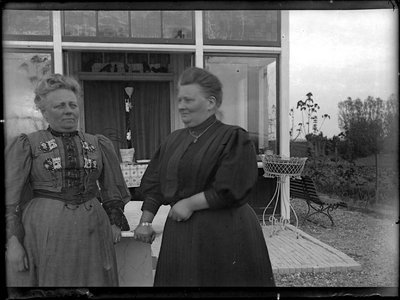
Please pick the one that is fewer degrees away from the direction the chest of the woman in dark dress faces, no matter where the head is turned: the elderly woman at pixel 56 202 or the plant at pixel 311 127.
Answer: the elderly woman

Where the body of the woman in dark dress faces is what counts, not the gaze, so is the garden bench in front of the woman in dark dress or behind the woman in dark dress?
behind

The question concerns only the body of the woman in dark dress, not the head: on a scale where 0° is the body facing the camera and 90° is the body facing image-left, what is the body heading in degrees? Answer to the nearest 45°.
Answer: approximately 45°

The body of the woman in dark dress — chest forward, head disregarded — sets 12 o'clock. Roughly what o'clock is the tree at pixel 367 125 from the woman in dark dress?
The tree is roughly at 7 o'clock from the woman in dark dress.
